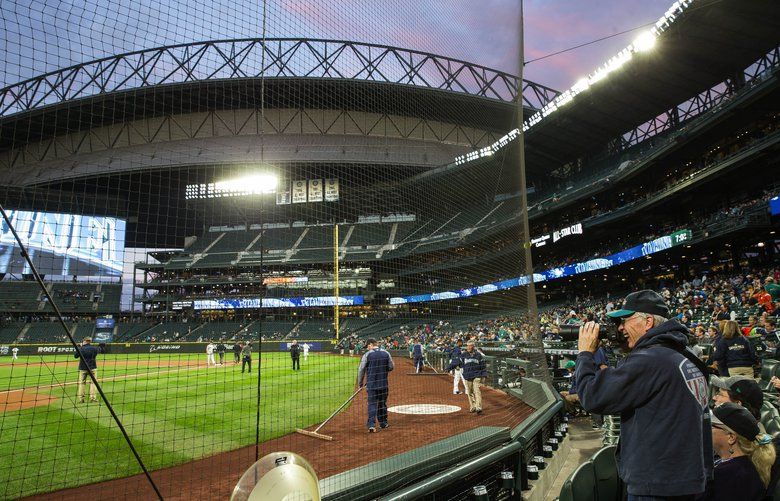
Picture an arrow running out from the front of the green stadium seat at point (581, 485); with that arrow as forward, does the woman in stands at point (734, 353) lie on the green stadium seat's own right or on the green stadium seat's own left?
on the green stadium seat's own right

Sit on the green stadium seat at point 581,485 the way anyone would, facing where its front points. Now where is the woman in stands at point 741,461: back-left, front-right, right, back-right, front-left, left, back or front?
back-right

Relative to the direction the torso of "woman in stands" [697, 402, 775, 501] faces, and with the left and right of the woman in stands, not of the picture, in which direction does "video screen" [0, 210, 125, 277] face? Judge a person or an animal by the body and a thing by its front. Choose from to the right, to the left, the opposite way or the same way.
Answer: the opposite way

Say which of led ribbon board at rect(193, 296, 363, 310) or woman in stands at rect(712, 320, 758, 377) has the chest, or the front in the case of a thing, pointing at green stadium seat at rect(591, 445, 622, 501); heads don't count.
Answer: the led ribbon board

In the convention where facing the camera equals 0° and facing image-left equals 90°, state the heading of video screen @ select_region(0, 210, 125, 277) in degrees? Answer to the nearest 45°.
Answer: approximately 0°

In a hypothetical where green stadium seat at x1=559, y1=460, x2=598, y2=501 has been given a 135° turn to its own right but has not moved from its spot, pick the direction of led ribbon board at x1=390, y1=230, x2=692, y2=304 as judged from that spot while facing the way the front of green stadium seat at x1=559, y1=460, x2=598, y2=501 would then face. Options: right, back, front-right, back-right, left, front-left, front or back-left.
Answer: left

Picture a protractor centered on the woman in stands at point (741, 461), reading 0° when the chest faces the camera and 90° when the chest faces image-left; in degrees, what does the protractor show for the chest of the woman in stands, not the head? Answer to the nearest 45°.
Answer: approximately 90°

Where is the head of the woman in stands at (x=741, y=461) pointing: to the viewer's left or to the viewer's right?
to the viewer's left

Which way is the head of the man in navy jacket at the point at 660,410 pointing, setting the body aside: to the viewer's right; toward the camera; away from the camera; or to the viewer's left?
to the viewer's left
